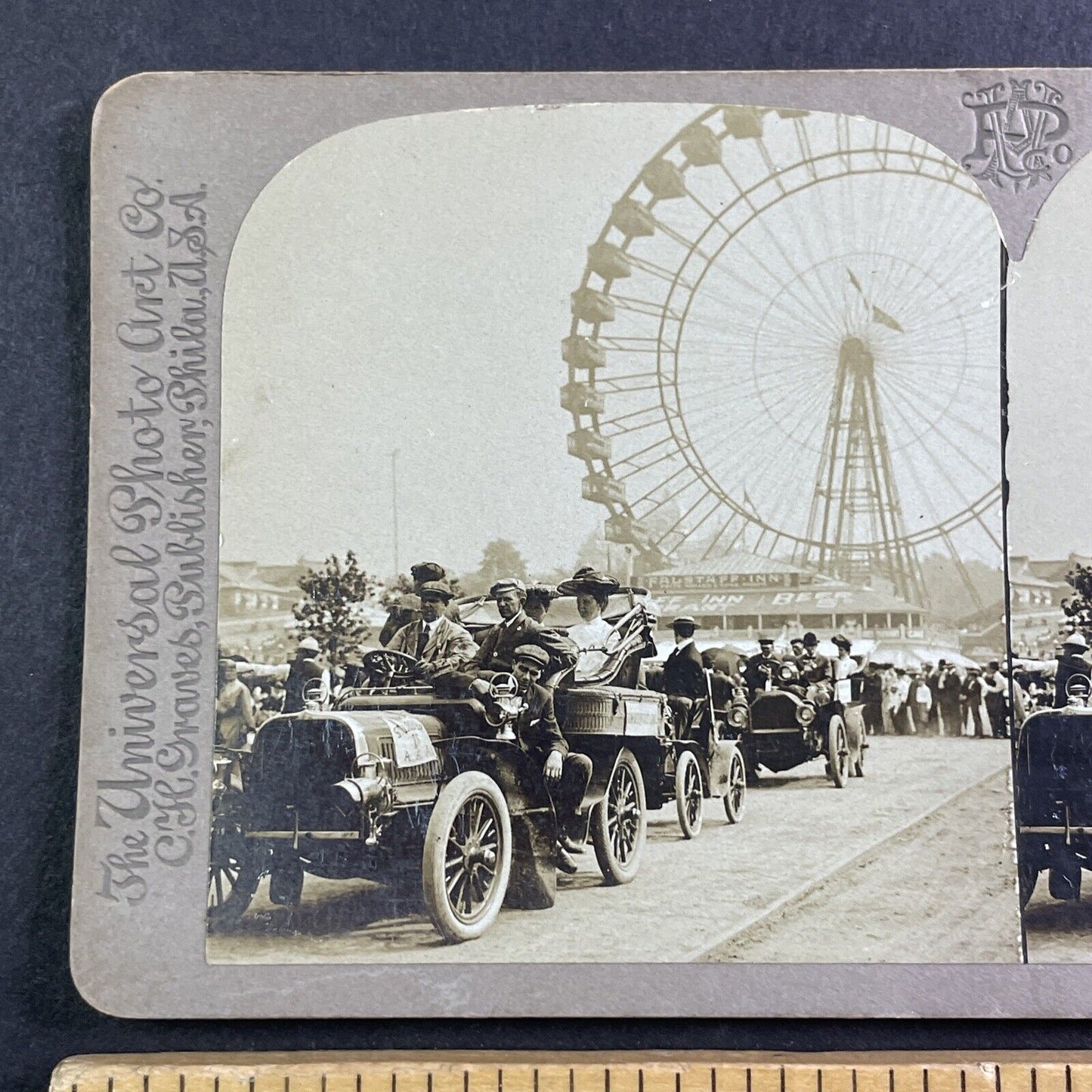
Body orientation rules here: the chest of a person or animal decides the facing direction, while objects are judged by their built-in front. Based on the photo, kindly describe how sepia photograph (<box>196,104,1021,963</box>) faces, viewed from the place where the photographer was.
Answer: facing the viewer
